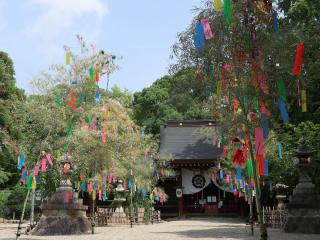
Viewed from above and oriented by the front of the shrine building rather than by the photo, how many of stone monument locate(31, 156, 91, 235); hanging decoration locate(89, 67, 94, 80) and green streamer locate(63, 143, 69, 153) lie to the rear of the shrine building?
0

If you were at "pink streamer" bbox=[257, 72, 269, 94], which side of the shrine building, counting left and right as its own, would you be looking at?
front

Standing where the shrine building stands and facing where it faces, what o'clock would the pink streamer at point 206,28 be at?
The pink streamer is roughly at 12 o'clock from the shrine building.

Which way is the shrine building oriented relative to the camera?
toward the camera

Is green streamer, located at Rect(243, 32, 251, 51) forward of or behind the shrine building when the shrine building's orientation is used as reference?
forward

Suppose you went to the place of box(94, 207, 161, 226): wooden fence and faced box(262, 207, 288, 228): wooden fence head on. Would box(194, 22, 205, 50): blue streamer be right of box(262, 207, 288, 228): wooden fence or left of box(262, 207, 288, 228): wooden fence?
right

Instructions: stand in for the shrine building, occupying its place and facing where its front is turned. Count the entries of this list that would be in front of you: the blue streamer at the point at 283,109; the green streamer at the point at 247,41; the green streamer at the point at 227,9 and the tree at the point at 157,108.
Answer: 3

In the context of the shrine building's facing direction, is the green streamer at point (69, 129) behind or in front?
in front

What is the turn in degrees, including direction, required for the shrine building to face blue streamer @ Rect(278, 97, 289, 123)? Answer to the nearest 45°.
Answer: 0° — it already faces it

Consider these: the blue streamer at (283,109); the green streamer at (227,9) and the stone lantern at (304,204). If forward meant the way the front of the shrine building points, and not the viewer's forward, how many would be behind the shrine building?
0

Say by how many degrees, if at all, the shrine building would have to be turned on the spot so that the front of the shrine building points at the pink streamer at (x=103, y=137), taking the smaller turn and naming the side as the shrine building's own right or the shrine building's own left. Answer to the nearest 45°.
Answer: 0° — it already faces it

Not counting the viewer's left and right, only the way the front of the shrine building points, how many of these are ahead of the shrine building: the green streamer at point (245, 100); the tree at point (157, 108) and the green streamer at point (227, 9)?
2

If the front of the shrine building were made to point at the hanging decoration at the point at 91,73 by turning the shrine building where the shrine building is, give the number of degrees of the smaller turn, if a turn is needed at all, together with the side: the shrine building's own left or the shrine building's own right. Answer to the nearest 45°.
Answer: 0° — it already faces it

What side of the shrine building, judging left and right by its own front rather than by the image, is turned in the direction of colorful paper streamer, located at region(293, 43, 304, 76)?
front

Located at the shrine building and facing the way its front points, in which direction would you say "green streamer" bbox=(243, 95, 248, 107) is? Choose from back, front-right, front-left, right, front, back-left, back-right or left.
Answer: front
